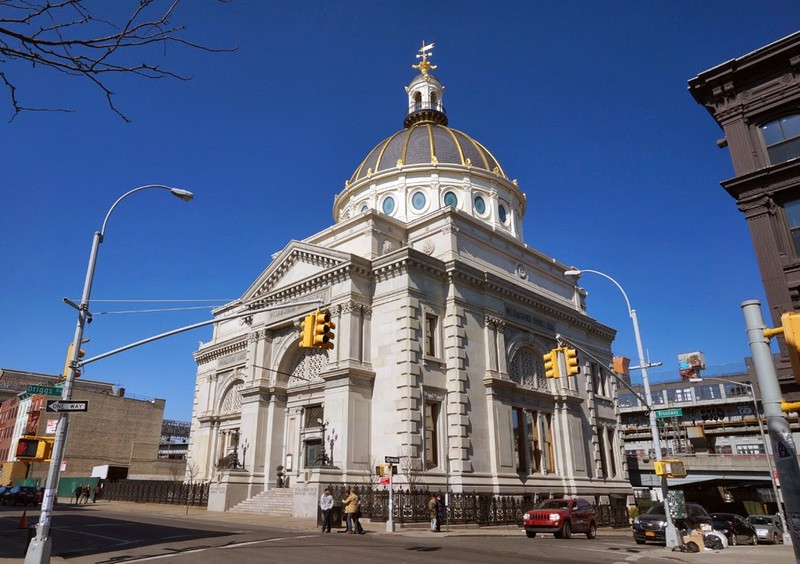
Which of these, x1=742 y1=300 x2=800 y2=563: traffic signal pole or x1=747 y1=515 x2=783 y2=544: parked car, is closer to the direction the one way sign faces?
the traffic signal pole

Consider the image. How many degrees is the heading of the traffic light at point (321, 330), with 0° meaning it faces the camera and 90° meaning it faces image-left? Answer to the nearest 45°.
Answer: approximately 315°

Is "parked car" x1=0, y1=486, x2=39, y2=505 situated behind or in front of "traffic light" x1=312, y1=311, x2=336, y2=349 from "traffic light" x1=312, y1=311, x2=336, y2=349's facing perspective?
behind

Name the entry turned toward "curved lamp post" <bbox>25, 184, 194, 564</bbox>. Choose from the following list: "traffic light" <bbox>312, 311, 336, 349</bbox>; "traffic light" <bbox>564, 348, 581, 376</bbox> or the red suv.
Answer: the red suv

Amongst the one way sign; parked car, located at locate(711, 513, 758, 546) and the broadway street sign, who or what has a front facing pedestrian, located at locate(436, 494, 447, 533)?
the parked car

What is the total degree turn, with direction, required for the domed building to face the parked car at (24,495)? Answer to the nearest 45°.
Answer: approximately 45° to its right

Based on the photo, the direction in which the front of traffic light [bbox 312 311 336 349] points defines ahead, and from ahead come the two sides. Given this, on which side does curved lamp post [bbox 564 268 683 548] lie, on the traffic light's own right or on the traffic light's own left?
on the traffic light's own left

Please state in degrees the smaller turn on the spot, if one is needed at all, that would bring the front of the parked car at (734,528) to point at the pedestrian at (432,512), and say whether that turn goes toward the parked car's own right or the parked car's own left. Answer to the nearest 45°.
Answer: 0° — it already faces them

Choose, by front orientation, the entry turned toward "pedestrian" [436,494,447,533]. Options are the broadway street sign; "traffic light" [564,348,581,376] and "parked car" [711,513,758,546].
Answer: the parked car

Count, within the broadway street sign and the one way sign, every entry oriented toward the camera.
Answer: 2
